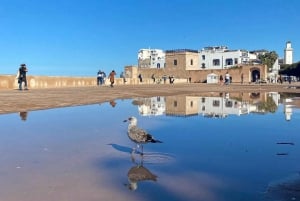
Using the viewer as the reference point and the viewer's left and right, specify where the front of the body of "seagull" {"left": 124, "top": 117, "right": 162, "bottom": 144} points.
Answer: facing to the left of the viewer

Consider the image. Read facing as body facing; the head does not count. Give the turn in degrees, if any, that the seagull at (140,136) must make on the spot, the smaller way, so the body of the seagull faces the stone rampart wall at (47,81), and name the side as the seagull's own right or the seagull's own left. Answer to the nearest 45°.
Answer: approximately 90° to the seagull's own right
